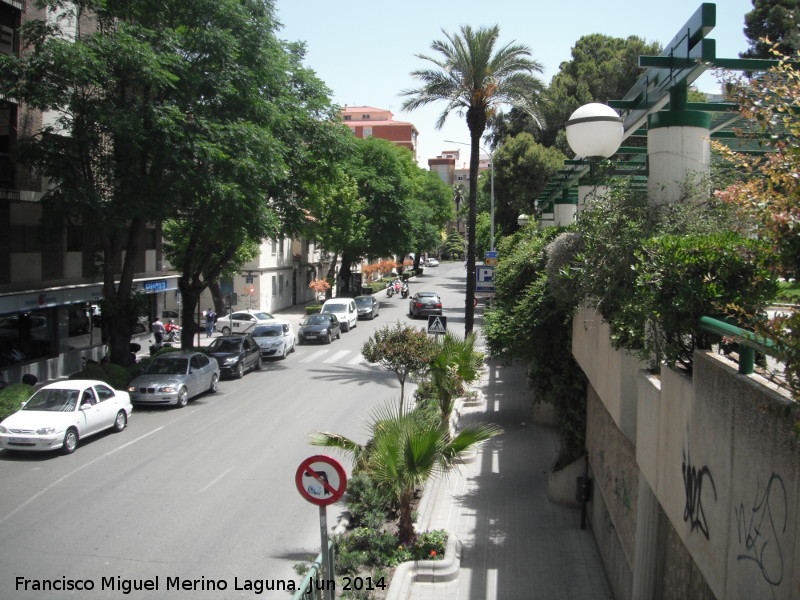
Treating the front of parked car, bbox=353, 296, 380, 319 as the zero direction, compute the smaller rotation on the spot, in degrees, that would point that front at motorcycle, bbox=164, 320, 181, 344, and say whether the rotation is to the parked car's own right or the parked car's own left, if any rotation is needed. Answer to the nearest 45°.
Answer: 0° — it already faces it

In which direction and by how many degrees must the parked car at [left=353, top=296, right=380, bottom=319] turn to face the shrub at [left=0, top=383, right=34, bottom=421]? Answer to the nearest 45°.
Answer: approximately 45° to its left

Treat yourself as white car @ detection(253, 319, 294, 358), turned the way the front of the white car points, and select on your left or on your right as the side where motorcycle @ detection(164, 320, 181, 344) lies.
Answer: on your right

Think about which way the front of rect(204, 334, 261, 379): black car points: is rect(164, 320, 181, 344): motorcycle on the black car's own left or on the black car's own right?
on the black car's own right

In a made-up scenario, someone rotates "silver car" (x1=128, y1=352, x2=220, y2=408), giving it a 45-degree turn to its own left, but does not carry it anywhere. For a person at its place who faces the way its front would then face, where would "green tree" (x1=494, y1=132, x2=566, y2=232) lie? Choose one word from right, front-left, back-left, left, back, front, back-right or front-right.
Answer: back-left

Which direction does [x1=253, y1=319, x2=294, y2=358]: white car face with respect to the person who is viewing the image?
facing the viewer and to the left of the viewer

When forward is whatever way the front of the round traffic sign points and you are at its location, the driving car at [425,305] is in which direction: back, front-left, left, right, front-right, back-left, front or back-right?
back

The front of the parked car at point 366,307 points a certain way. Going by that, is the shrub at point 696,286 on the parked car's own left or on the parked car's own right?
on the parked car's own left

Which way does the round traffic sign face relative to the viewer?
toward the camera
